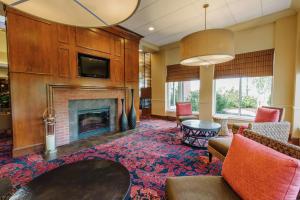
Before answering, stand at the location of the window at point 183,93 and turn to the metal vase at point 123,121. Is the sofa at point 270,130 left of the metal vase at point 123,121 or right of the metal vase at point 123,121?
left

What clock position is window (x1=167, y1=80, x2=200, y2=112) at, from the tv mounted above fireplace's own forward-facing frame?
The window is roughly at 10 o'clock from the tv mounted above fireplace.

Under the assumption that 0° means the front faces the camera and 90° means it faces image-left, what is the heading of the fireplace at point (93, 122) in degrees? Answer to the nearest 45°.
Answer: approximately 315°

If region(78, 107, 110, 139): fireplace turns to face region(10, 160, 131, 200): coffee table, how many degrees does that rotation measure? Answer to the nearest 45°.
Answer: approximately 45° to its right

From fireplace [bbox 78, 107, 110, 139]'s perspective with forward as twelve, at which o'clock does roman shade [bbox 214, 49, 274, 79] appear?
The roman shade is roughly at 11 o'clock from the fireplace.

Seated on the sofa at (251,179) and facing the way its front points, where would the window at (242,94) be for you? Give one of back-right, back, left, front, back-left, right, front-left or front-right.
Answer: back-right

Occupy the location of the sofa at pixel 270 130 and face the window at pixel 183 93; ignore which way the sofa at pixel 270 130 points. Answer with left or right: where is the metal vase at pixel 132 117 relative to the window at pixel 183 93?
left

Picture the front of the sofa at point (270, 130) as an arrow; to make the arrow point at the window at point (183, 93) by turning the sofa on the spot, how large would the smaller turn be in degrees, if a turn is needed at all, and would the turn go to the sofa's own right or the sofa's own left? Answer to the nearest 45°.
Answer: approximately 90° to the sofa's own right

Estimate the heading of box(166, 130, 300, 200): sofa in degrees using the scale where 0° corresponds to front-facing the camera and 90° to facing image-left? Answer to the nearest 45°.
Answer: approximately 45°

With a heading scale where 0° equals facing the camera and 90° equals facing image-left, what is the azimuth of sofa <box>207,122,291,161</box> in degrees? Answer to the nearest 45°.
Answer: approximately 45°

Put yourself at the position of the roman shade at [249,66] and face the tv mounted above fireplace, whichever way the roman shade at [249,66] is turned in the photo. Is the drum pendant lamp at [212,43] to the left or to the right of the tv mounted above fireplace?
left

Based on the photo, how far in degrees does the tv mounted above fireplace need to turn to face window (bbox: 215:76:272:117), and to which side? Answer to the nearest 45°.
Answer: approximately 45° to its left
